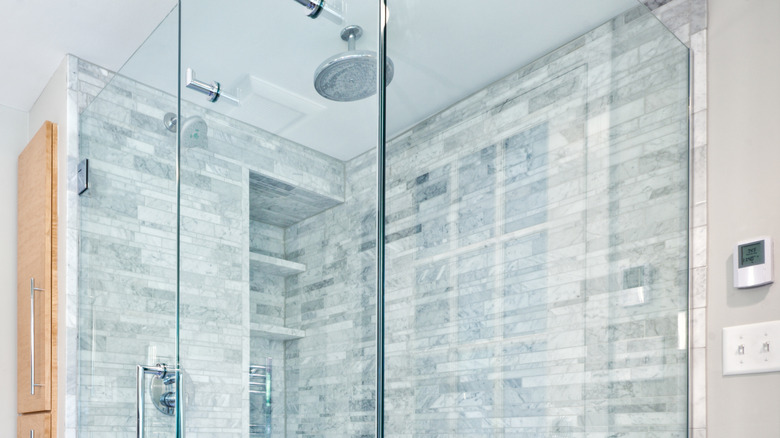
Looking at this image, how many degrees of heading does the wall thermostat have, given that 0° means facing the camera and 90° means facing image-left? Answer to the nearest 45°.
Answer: approximately 45°
